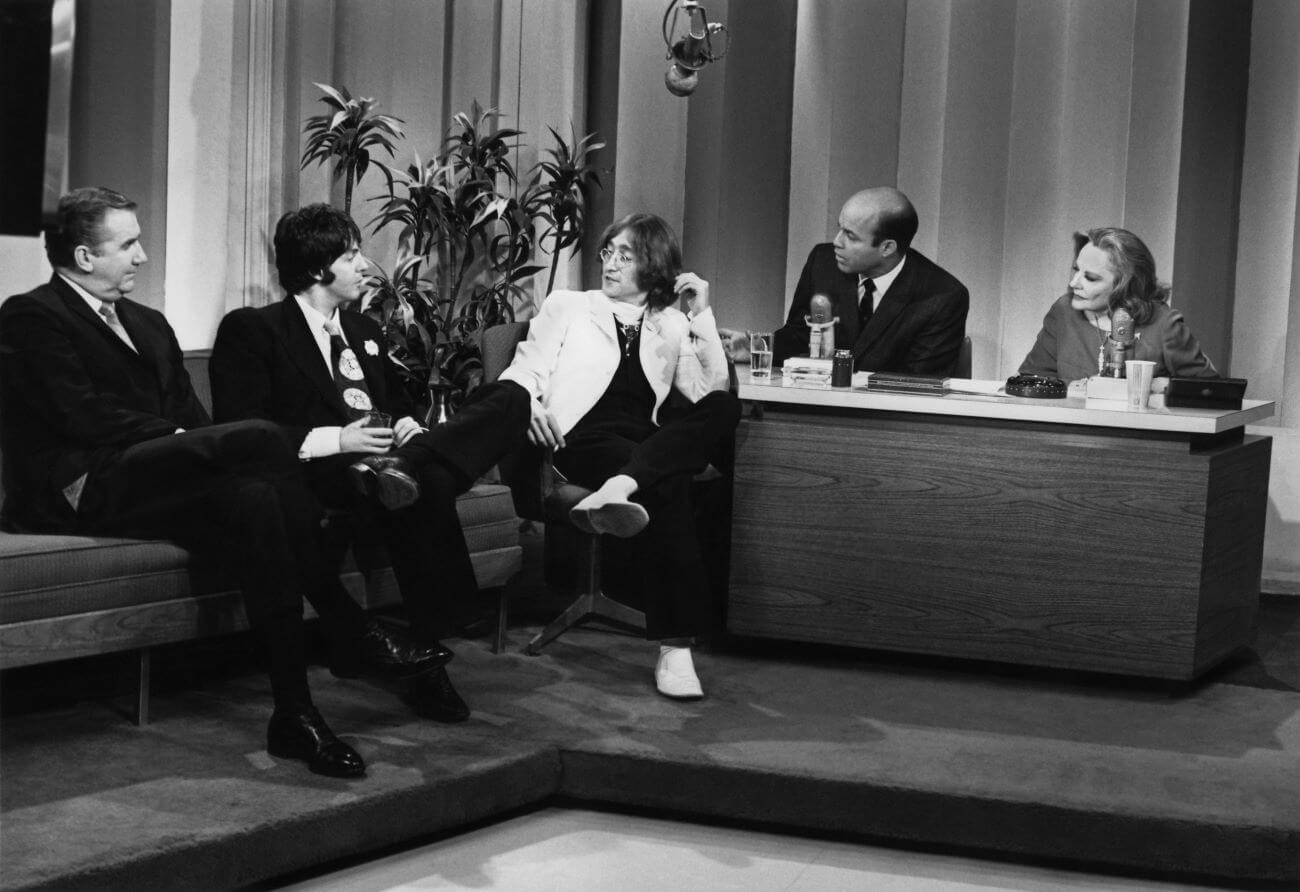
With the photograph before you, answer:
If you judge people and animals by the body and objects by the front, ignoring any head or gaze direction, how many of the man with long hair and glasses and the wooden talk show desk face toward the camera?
2

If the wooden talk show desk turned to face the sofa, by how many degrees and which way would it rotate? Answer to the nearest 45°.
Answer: approximately 45° to its right

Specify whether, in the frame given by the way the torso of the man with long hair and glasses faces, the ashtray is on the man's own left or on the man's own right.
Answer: on the man's own left

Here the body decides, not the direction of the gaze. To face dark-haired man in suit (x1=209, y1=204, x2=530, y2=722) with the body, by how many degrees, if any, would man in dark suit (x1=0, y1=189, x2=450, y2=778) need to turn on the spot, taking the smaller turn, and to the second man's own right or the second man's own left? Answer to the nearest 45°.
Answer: approximately 90° to the second man's own left

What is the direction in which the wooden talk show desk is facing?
toward the camera

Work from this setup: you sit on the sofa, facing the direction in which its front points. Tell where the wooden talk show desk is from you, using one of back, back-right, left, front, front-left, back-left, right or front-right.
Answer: front-left

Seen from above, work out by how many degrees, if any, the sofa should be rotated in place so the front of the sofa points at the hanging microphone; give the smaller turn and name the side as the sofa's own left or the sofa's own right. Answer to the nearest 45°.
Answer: approximately 90° to the sofa's own left

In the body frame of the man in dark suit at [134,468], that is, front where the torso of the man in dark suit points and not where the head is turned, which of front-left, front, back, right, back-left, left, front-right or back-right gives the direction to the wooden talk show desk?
front-left

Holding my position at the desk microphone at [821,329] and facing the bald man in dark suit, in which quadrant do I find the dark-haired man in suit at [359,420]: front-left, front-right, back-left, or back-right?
back-left

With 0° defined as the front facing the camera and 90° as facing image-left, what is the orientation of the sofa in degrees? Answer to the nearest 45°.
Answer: approximately 315°

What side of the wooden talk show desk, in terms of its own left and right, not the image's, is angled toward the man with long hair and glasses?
right
